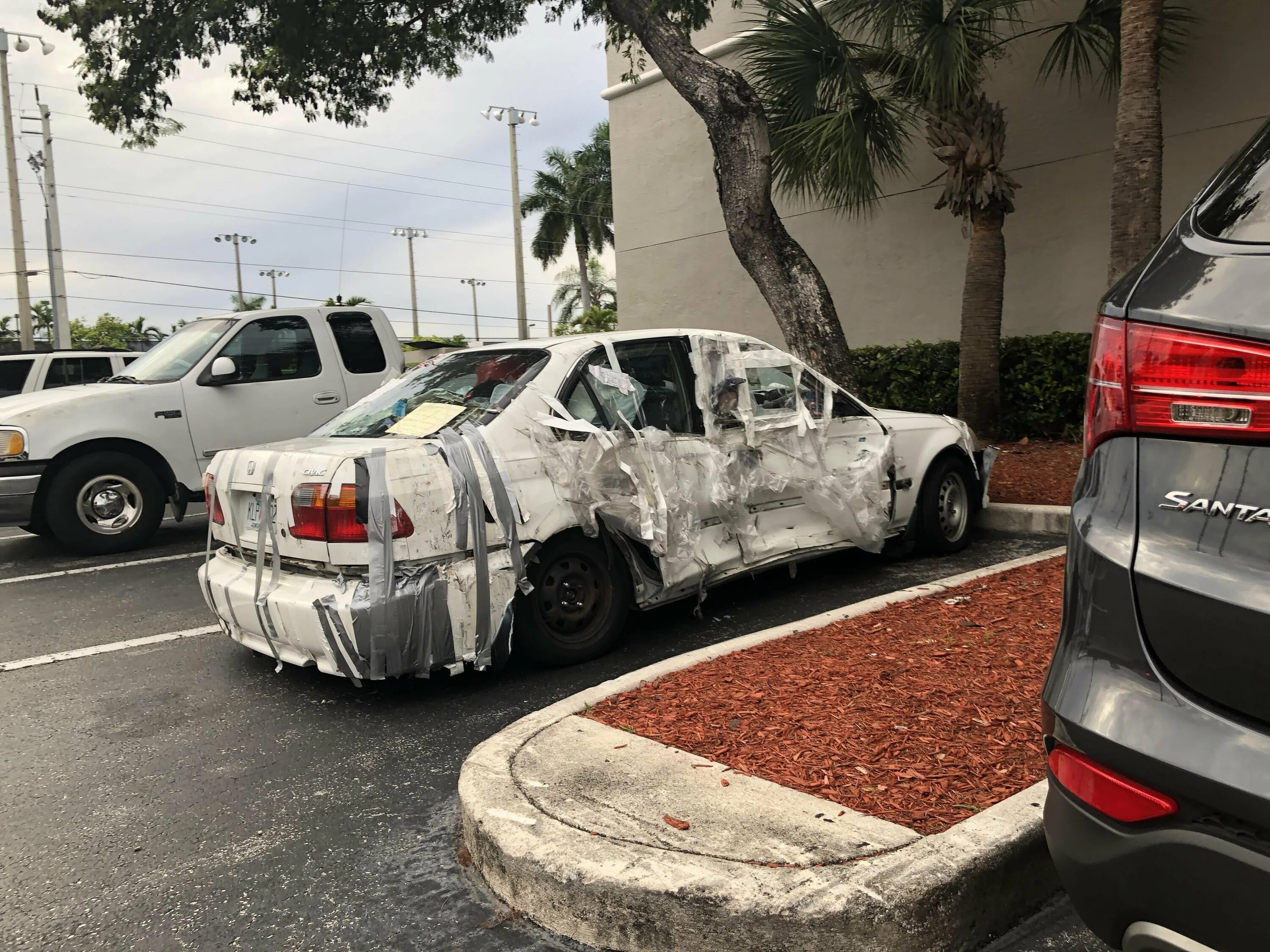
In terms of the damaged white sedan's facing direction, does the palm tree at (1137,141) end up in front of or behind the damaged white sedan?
in front

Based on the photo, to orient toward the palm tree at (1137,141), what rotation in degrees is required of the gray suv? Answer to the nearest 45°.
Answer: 0° — it already faces it

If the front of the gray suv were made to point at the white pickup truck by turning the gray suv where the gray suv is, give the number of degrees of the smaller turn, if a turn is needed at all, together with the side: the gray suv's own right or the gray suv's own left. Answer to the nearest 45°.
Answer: approximately 45° to the gray suv's own left

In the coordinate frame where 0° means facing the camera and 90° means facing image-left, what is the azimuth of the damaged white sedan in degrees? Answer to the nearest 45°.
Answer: approximately 225°

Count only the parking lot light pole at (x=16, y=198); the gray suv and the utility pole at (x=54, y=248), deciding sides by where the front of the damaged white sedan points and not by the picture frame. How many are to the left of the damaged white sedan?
2

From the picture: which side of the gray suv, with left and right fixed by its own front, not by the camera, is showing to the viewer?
back

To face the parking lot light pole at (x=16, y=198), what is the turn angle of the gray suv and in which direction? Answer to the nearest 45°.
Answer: approximately 45° to its left

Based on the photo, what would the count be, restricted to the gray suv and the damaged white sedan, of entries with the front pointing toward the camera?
0

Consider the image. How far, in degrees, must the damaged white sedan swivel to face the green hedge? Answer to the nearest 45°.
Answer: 0° — it already faces it

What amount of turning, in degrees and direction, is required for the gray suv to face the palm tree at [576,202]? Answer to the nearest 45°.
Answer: approximately 45° to its left

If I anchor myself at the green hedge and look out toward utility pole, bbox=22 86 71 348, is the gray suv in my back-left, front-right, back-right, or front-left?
back-left

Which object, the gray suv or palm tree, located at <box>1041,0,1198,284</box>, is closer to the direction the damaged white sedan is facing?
the palm tree

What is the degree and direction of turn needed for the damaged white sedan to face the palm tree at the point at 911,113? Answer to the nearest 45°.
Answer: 0° — it already faces it

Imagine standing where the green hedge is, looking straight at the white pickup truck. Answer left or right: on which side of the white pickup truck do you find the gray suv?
left
